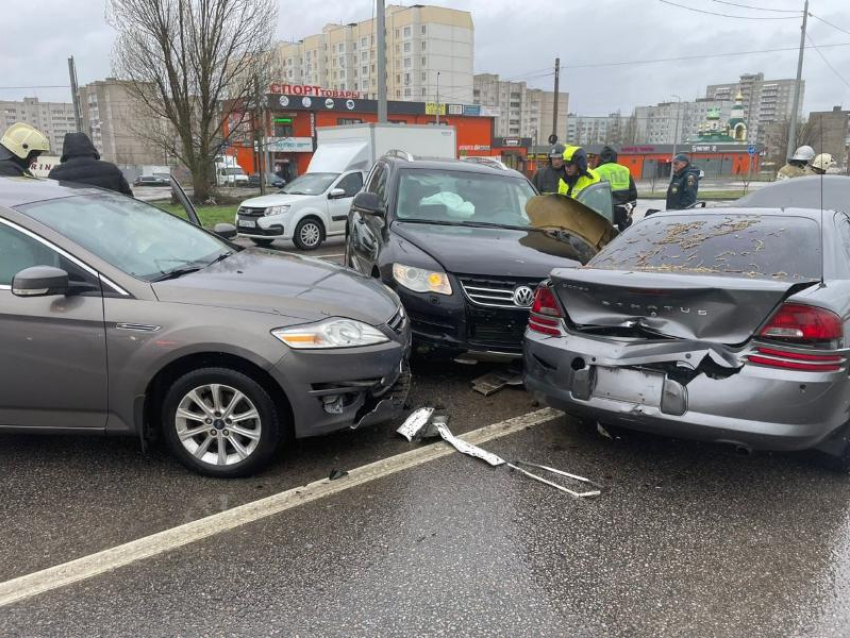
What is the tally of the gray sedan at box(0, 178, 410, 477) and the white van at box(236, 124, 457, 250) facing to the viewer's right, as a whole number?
1

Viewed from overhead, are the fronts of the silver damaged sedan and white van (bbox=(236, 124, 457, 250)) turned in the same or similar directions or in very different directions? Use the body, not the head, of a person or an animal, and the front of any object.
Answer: very different directions

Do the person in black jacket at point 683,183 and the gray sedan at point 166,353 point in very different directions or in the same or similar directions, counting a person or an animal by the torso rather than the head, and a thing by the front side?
very different directions

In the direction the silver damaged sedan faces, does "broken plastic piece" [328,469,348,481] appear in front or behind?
behind

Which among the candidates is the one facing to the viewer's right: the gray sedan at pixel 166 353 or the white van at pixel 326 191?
the gray sedan

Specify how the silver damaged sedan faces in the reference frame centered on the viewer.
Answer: facing away from the viewer and to the right of the viewer

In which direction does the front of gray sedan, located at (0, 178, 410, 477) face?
to the viewer's right

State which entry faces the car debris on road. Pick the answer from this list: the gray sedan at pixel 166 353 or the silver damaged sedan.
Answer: the gray sedan

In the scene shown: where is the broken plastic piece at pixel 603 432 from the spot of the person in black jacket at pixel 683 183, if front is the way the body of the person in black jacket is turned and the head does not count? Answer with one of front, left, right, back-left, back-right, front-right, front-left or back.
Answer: front-left

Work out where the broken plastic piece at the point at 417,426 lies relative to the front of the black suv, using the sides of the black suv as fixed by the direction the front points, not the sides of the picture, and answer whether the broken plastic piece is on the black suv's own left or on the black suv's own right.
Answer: on the black suv's own right
